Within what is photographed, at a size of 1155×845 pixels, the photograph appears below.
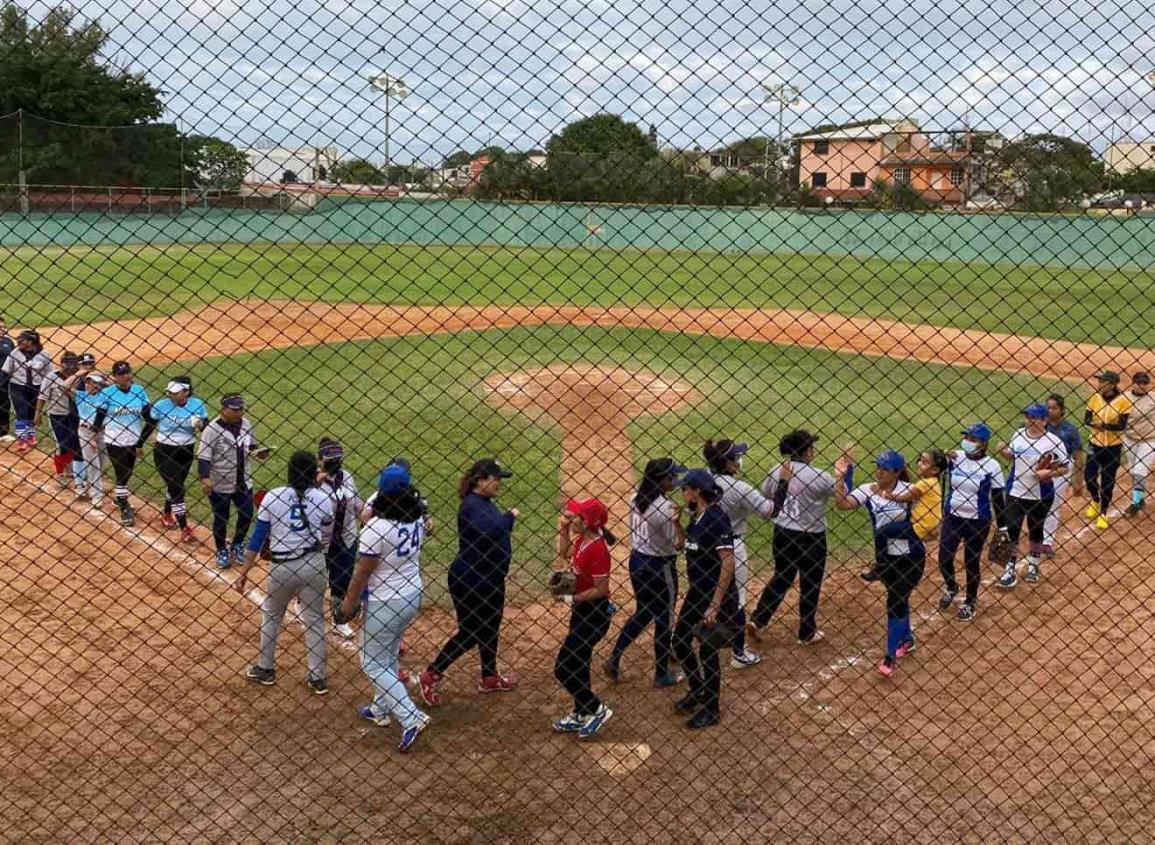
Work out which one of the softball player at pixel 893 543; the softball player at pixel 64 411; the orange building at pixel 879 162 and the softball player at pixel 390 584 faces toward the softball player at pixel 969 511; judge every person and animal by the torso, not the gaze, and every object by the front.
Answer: the softball player at pixel 64 411

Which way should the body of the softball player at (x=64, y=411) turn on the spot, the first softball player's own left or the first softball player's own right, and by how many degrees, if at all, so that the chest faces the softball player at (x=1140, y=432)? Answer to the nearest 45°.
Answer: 0° — they already face them

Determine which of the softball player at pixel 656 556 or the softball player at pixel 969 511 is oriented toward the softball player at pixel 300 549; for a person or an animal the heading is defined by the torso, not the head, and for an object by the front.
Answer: the softball player at pixel 969 511

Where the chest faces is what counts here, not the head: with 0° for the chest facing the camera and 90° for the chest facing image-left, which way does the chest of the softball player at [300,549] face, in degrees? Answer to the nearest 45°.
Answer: approximately 180°

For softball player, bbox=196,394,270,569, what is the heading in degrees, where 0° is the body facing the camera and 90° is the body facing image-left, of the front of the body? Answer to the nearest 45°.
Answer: approximately 315°

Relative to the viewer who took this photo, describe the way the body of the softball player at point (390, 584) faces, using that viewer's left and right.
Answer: facing away from the viewer and to the left of the viewer

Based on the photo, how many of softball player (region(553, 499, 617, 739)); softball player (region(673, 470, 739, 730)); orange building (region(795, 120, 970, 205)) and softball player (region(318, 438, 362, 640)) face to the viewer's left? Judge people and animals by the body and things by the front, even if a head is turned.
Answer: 2
